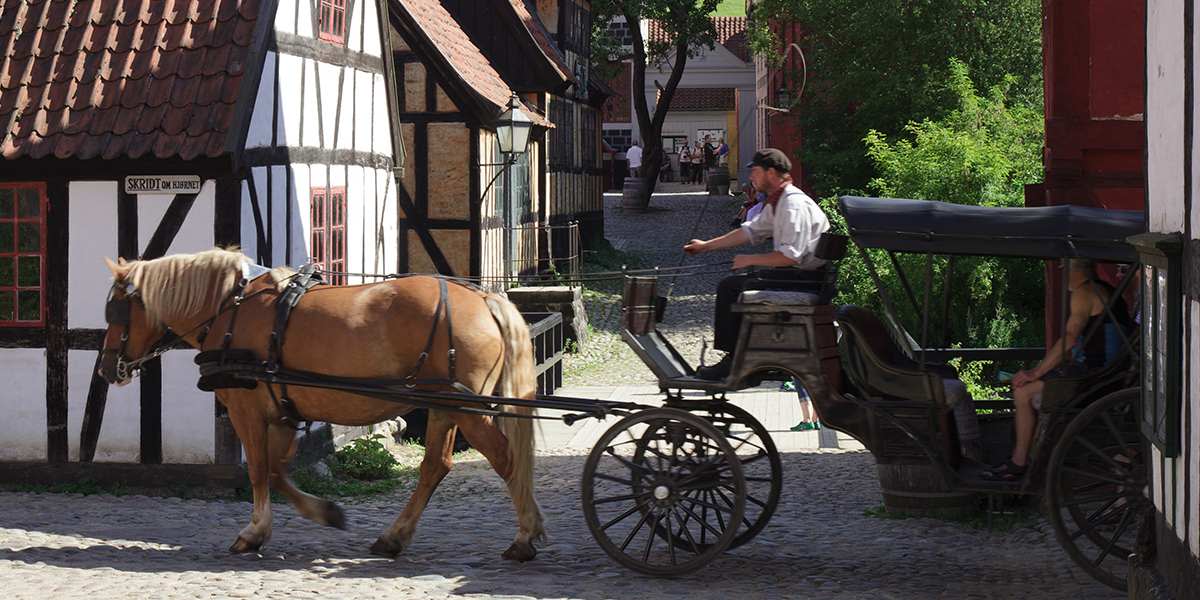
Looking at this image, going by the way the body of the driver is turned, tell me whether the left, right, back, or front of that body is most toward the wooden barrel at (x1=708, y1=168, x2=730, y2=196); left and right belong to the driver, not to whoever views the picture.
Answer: right

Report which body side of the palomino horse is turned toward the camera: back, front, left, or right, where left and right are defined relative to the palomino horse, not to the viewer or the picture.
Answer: left

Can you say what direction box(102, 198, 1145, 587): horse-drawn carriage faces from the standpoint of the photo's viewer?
facing to the left of the viewer

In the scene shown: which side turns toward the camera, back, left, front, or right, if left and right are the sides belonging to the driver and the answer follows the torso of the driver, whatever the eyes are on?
left

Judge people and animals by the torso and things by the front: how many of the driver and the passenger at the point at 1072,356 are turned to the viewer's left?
2

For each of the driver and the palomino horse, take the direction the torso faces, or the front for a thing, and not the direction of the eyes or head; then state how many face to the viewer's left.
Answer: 2

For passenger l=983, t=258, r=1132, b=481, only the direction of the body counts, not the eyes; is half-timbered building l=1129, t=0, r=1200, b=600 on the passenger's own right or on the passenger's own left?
on the passenger's own left

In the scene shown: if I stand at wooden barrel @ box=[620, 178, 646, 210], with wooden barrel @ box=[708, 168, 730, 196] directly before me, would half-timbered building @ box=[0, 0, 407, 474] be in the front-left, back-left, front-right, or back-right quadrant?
back-right

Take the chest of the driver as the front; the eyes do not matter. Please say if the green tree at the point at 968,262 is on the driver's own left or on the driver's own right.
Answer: on the driver's own right

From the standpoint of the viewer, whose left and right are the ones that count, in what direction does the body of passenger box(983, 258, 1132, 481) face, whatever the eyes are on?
facing to the left of the viewer

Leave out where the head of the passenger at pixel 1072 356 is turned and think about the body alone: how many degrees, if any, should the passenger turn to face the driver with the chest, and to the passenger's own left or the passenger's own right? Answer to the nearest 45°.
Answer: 0° — they already face them

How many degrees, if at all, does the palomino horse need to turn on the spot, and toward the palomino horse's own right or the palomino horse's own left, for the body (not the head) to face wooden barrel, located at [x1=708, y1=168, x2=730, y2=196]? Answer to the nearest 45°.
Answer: approximately 90° to the palomino horse's own right

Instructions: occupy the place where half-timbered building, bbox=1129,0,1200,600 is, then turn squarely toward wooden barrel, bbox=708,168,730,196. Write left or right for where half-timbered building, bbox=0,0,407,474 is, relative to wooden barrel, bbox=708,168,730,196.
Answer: left
